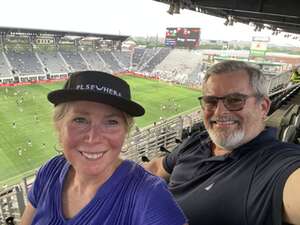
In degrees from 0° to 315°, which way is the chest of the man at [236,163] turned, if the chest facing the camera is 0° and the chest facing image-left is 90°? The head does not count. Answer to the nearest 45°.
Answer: approximately 45°
